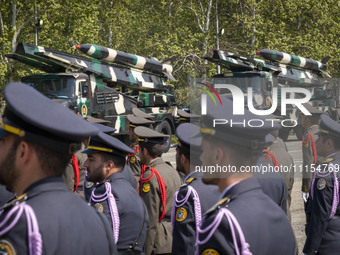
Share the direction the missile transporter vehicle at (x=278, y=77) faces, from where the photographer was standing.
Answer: facing the viewer and to the left of the viewer

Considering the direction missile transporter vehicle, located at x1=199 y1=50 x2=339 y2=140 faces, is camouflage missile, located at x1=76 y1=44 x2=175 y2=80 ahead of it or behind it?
ahead

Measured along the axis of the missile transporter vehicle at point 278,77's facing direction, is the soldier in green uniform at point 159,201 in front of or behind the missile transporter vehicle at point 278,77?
in front

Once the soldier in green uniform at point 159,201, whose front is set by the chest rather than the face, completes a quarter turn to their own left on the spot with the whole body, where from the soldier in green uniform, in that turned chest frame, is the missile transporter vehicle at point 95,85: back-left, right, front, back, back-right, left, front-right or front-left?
back-right

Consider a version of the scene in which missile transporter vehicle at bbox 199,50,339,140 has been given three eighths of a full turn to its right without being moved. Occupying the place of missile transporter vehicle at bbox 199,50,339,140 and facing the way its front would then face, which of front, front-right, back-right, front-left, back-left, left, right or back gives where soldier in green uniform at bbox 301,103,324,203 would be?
back

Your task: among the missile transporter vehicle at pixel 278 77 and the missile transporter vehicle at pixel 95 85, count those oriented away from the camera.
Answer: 0

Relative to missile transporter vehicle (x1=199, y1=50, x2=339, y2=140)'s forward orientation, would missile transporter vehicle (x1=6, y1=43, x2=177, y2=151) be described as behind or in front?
in front

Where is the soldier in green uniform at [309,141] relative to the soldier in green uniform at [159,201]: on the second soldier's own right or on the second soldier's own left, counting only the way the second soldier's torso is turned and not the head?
on the second soldier's own right

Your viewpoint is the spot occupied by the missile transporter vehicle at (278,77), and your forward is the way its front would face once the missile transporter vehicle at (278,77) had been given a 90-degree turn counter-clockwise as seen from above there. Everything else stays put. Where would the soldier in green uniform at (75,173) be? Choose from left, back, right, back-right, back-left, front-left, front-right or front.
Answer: front-right

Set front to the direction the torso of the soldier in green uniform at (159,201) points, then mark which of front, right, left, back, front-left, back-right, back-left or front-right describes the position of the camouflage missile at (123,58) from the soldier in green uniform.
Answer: front-right

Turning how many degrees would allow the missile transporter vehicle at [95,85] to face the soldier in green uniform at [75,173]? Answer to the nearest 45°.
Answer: approximately 45° to its left

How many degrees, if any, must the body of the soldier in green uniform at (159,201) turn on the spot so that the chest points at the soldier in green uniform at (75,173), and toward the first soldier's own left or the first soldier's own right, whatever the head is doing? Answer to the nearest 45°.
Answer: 0° — they already face them
